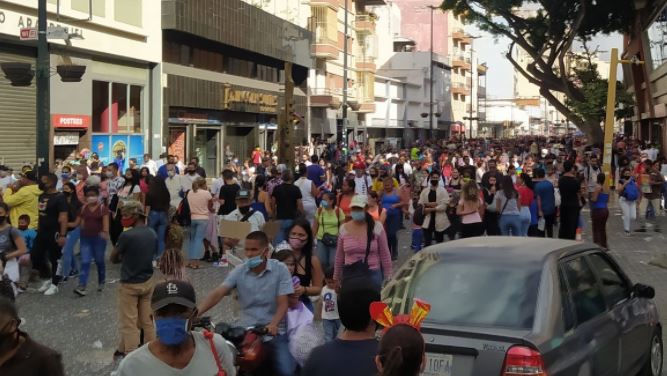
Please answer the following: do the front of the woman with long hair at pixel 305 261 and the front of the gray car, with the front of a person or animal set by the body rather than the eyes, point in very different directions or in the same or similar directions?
very different directions

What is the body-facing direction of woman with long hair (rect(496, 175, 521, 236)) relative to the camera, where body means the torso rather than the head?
away from the camera

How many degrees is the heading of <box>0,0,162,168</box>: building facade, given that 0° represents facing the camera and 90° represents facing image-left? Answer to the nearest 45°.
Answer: approximately 315°

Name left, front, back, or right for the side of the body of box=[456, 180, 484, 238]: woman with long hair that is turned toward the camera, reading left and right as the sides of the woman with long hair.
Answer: back

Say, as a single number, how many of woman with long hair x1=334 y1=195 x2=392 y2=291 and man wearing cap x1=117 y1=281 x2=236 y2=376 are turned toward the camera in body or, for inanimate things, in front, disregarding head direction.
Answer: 2

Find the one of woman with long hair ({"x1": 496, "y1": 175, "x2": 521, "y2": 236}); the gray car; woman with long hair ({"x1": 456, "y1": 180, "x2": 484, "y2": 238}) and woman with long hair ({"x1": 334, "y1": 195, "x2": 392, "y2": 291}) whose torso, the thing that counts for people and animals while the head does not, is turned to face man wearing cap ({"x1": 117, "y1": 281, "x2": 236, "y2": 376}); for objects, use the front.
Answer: woman with long hair ({"x1": 334, "y1": 195, "x2": 392, "y2": 291})

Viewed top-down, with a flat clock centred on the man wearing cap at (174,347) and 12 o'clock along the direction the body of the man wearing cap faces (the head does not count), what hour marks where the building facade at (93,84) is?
The building facade is roughly at 6 o'clock from the man wearing cap.

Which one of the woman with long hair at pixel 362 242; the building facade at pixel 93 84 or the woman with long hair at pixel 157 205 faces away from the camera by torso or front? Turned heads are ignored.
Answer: the woman with long hair at pixel 157 205
